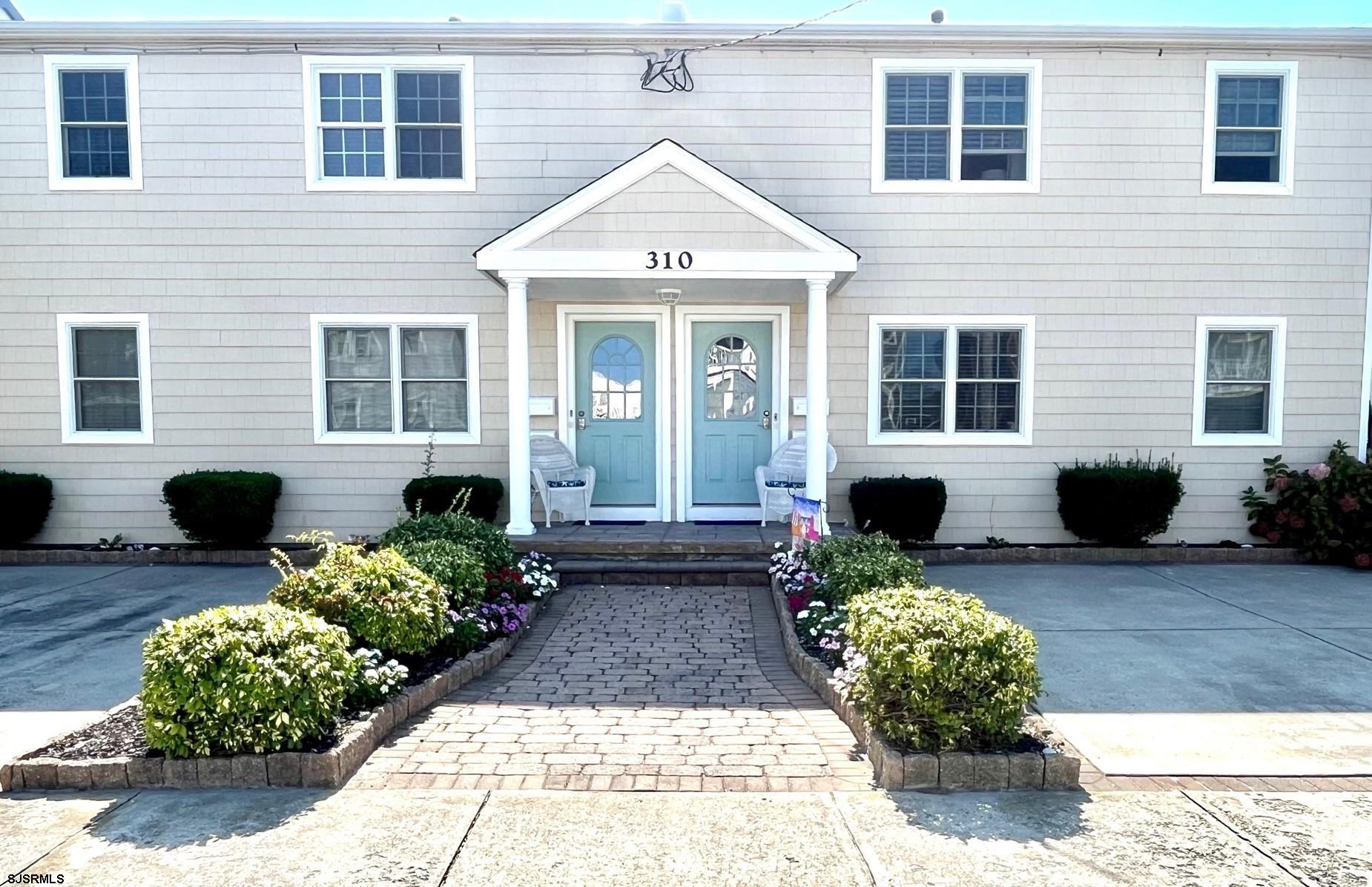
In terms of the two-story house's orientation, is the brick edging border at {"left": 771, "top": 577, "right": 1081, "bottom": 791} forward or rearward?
forward

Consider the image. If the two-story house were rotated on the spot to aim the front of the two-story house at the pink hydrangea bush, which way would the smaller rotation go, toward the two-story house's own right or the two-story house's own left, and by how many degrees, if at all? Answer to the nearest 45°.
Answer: approximately 90° to the two-story house's own left

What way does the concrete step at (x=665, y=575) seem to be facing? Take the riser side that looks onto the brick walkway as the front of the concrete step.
toward the camera

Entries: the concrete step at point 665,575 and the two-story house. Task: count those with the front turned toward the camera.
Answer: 2

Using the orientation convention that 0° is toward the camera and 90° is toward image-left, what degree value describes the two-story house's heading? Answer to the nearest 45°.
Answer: approximately 0°

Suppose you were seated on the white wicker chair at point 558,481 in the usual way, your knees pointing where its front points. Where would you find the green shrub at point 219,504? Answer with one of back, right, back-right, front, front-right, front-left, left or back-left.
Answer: back-right

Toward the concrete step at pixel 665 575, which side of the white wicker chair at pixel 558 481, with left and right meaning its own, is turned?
front

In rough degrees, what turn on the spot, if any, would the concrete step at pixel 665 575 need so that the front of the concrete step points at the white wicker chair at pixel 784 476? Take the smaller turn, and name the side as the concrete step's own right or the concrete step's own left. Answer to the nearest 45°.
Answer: approximately 135° to the concrete step's own left

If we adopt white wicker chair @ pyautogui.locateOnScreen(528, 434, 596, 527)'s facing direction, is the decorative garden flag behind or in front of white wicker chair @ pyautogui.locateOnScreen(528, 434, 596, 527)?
in front

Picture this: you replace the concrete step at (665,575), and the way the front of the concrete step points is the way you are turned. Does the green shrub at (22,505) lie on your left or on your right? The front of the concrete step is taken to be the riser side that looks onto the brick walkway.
on your right
